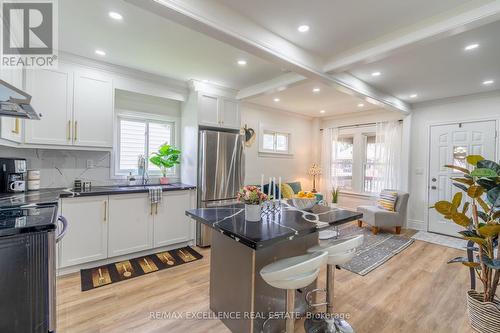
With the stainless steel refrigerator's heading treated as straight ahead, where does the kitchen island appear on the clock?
The kitchen island is roughly at 1 o'clock from the stainless steel refrigerator.

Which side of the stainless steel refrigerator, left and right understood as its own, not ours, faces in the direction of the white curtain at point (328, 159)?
left

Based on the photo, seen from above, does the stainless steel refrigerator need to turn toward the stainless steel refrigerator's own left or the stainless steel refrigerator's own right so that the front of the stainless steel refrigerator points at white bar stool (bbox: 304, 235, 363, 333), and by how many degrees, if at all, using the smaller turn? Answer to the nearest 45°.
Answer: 0° — it already faces it

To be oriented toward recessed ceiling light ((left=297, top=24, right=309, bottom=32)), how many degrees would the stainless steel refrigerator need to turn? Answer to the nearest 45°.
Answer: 0° — it already faces it

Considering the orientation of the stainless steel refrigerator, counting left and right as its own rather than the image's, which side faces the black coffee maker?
right

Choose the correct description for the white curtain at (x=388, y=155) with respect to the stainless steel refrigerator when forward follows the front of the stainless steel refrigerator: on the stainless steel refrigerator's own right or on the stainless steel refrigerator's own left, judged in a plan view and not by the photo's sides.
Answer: on the stainless steel refrigerator's own left

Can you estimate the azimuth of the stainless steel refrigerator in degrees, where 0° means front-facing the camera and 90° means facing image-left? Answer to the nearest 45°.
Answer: approximately 315°

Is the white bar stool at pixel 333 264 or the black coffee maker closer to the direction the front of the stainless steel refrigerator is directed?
the white bar stool

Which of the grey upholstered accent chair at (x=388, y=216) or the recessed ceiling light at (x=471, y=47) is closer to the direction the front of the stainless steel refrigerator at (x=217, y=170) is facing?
the recessed ceiling light
